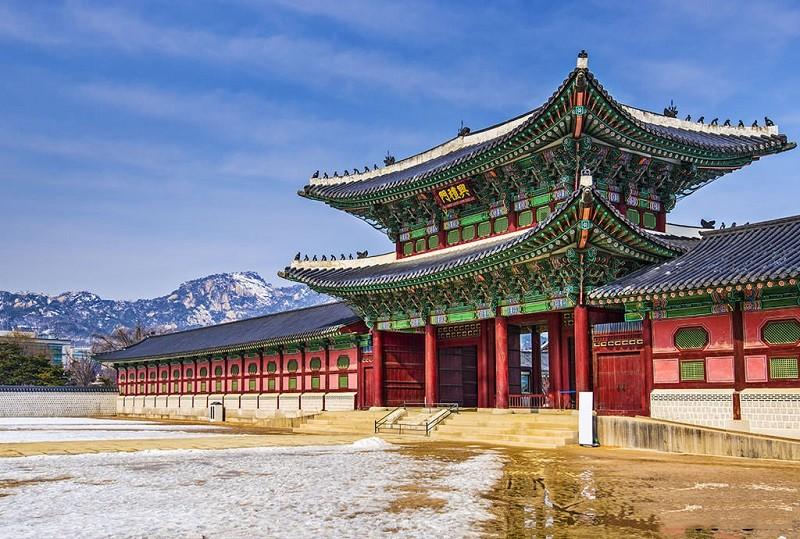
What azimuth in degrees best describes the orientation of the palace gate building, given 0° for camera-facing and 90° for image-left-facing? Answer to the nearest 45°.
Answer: approximately 45°

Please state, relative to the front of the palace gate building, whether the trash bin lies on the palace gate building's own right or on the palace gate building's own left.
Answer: on the palace gate building's own right
